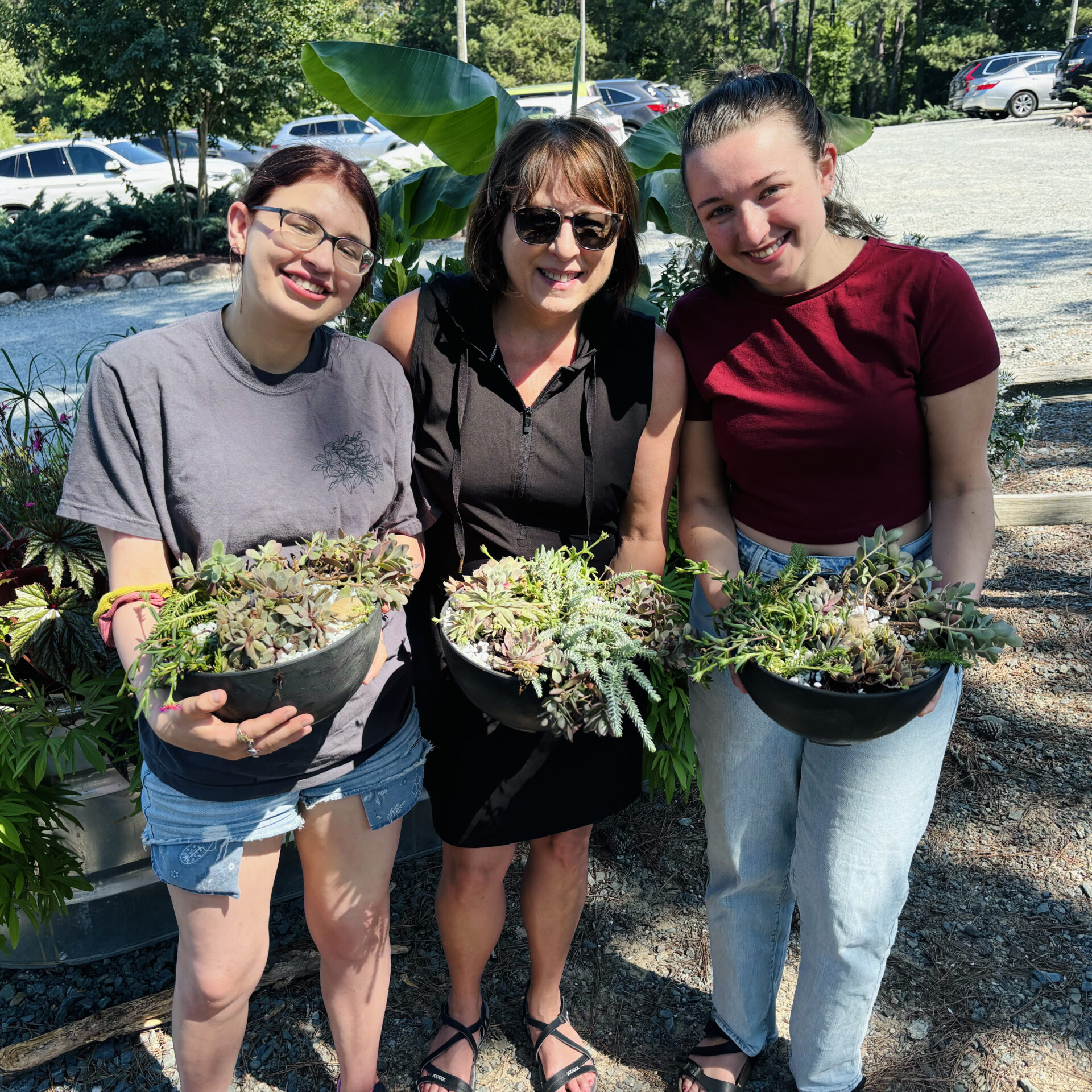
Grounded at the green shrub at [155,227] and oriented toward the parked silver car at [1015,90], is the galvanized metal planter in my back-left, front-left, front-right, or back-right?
back-right

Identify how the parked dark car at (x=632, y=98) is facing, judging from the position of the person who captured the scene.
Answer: facing away from the viewer and to the left of the viewer

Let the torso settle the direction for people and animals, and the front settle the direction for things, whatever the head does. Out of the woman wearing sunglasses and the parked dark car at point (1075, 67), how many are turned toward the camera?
1

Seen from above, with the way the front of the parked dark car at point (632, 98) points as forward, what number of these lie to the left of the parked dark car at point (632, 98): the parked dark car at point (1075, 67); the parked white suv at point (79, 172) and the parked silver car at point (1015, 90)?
1

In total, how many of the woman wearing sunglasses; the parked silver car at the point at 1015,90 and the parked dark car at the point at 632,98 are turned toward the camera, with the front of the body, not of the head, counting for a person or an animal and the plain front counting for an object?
1

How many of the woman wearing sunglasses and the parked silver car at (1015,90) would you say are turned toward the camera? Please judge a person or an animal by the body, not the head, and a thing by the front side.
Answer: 1

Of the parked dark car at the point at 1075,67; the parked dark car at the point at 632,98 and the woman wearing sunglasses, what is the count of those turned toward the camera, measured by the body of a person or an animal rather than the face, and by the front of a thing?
1

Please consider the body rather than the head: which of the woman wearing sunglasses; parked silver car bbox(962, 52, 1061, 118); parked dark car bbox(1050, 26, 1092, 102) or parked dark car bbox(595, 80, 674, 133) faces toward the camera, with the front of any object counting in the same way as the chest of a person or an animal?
the woman wearing sunglasses

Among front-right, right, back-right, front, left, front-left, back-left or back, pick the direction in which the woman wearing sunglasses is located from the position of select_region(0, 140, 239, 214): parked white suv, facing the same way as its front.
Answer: front-right
